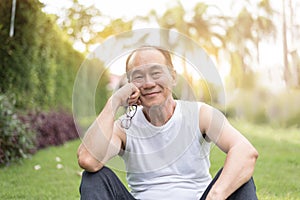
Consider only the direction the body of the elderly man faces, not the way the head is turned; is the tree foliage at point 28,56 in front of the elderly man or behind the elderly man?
behind

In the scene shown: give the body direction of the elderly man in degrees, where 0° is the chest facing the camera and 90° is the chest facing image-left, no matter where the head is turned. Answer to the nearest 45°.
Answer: approximately 0°

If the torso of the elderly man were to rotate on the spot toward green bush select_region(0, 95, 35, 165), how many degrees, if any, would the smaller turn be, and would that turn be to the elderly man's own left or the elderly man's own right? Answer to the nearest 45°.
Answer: approximately 135° to the elderly man's own right
